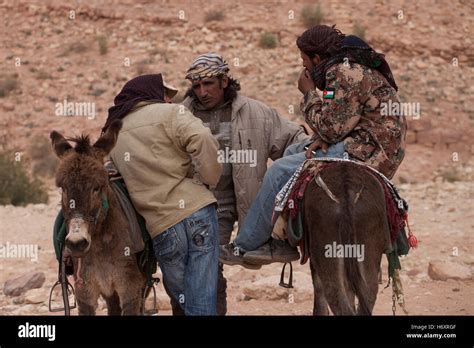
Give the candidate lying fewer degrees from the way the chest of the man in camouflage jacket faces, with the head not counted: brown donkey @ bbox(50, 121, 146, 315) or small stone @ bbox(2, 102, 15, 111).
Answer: the brown donkey

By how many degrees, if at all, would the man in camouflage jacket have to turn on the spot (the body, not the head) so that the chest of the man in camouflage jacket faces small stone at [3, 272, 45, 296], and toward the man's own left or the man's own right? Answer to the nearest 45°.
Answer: approximately 45° to the man's own right

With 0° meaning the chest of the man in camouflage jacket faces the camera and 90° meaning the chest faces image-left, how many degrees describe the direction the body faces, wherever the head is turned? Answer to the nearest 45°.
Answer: approximately 90°

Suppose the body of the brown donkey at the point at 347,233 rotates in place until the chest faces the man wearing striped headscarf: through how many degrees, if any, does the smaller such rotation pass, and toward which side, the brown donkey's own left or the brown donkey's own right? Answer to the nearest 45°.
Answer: approximately 45° to the brown donkey's own left

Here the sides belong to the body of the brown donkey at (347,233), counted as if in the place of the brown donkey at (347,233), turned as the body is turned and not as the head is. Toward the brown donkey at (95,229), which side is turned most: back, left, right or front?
left

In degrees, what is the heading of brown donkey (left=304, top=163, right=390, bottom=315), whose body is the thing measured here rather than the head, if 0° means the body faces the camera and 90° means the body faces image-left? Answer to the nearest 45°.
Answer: approximately 180°

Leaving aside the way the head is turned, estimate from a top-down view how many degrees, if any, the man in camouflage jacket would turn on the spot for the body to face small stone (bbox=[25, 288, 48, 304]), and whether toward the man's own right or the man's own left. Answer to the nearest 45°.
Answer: approximately 45° to the man's own right

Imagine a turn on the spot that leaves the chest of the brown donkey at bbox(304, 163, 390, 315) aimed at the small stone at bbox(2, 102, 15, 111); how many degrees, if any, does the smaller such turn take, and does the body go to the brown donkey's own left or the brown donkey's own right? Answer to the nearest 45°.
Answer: approximately 45° to the brown donkey's own left
